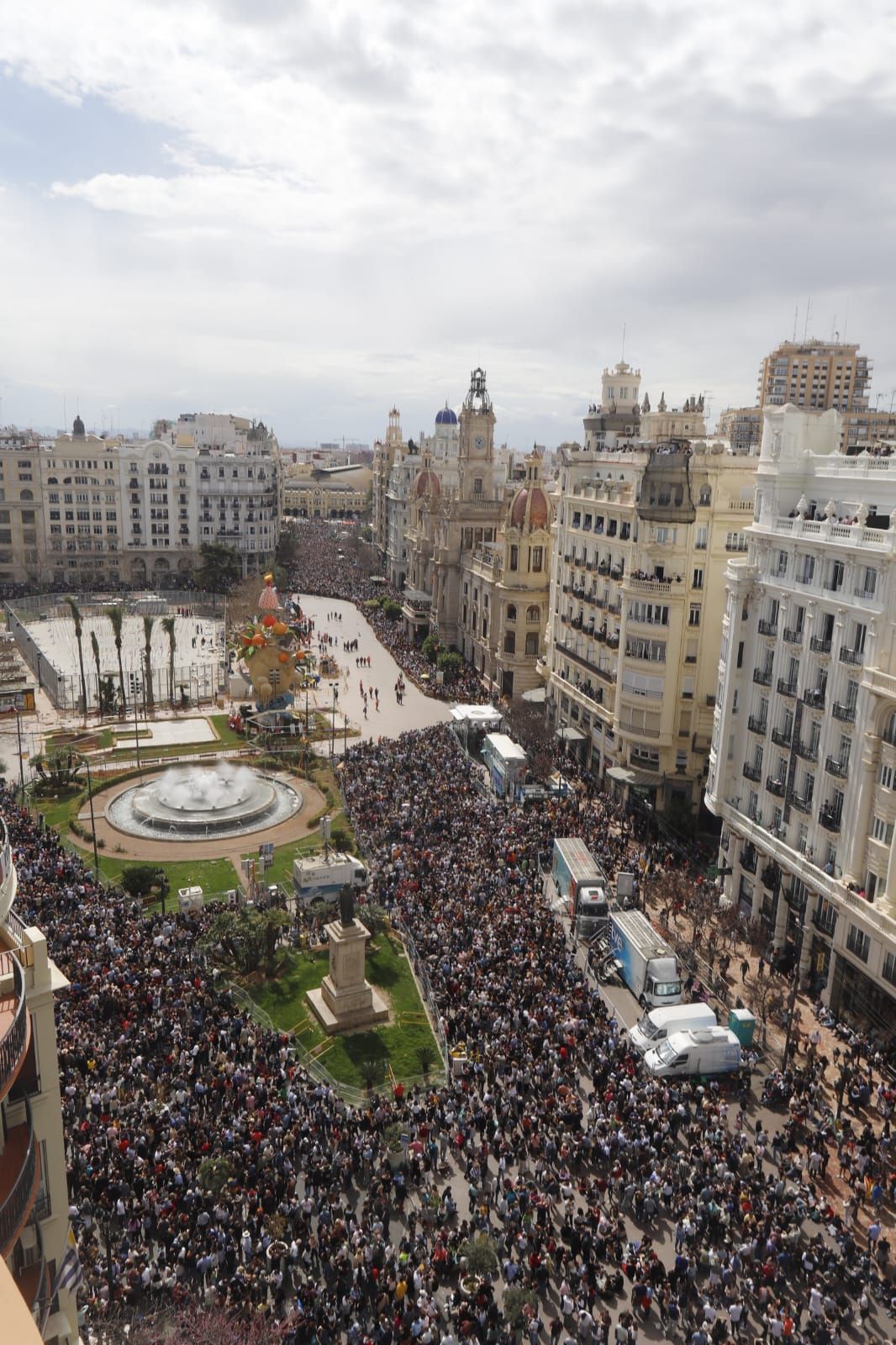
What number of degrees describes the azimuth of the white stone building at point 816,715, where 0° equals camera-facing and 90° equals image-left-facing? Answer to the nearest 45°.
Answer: approximately 45°

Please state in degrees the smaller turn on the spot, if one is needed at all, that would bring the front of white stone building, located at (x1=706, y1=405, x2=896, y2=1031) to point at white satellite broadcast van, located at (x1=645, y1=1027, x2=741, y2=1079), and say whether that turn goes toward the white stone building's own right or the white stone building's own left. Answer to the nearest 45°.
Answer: approximately 45° to the white stone building's own left

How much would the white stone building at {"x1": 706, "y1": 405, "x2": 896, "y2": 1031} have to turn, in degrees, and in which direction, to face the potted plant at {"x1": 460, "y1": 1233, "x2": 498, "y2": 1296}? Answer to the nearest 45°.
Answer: approximately 45° to its left

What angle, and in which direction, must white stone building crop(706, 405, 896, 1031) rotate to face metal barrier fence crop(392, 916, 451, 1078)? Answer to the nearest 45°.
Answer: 0° — it already faces it
